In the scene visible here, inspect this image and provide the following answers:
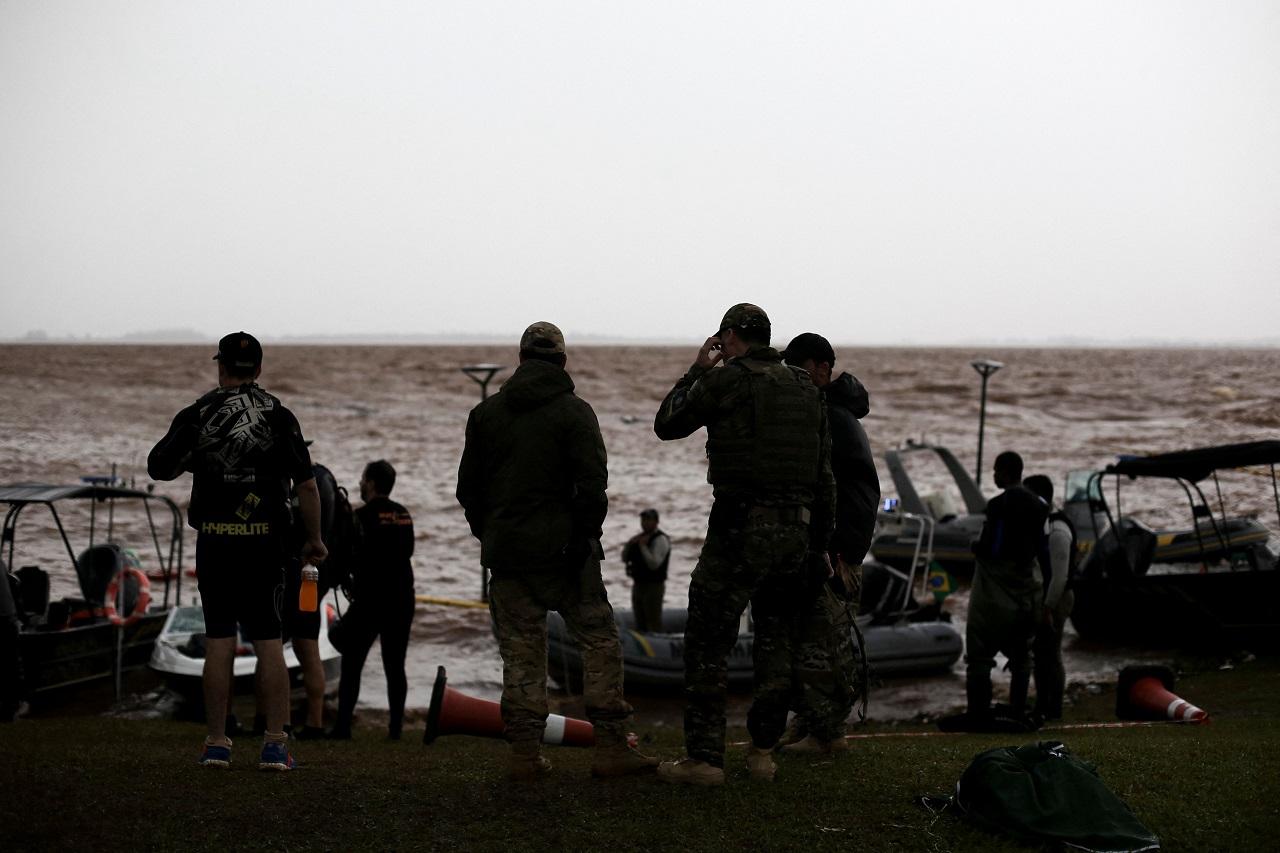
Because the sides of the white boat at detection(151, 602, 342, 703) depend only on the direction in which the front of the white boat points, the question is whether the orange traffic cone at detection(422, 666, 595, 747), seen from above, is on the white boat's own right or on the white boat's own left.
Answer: on the white boat's own left

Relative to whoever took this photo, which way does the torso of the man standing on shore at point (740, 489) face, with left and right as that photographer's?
facing away from the viewer and to the left of the viewer

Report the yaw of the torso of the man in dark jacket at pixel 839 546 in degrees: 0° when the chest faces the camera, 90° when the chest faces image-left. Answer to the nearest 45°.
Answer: approximately 90°

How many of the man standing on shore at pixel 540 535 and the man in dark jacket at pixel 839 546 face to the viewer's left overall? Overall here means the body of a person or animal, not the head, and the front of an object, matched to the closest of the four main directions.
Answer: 1

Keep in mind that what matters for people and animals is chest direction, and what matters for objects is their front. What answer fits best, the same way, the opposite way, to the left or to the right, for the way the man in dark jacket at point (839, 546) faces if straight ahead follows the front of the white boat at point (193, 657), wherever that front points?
to the right

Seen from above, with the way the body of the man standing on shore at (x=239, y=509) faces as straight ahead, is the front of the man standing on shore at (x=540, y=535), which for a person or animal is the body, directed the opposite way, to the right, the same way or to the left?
the same way

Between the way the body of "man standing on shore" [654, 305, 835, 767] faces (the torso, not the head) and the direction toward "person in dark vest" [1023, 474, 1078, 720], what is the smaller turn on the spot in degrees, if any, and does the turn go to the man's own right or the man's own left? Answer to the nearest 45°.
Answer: approximately 90° to the man's own right

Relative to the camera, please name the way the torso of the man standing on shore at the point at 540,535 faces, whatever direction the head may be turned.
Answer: away from the camera

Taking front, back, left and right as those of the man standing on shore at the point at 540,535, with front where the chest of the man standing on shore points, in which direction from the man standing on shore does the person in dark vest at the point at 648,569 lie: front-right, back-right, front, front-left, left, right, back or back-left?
front

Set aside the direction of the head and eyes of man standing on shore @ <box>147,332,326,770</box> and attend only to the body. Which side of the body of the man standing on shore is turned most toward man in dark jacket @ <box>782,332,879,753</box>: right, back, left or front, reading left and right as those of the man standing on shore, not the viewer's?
right

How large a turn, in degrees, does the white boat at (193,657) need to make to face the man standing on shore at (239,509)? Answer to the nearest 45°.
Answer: approximately 45° to its left

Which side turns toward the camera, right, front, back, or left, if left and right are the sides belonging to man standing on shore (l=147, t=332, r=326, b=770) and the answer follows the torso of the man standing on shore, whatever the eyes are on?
back

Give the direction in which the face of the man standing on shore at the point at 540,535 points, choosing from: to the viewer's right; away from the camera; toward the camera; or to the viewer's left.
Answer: away from the camera

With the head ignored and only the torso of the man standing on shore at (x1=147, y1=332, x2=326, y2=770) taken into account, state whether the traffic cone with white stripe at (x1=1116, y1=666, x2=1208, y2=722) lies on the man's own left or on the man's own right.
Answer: on the man's own right

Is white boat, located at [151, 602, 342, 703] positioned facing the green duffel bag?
no
